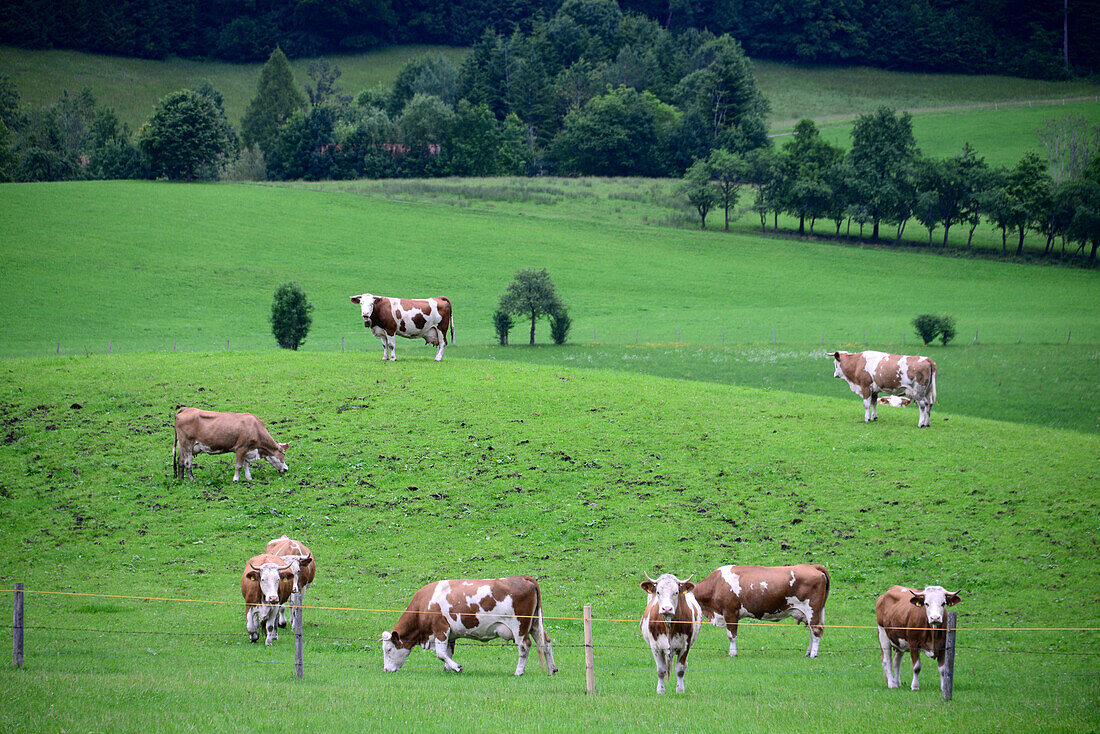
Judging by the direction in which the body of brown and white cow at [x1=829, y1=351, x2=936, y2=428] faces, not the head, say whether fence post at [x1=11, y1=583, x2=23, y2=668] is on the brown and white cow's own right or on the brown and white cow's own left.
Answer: on the brown and white cow's own left

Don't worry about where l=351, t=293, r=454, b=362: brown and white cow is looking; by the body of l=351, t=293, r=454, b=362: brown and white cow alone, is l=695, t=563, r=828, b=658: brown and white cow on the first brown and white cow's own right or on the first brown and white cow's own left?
on the first brown and white cow's own left

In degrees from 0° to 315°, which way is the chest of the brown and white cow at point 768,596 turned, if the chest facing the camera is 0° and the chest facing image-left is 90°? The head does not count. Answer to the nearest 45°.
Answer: approximately 90°

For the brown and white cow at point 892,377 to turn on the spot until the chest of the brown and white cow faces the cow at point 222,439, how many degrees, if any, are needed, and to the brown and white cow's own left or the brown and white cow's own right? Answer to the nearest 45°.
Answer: approximately 45° to the brown and white cow's own left

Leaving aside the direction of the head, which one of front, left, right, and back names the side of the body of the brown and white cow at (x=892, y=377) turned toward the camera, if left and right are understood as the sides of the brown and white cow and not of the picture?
left

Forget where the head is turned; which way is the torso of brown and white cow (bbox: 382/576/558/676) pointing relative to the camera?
to the viewer's left

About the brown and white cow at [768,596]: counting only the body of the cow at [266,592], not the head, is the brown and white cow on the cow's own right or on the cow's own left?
on the cow's own left

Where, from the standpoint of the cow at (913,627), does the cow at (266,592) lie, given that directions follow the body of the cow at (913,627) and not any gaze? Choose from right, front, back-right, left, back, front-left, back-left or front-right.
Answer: back-right

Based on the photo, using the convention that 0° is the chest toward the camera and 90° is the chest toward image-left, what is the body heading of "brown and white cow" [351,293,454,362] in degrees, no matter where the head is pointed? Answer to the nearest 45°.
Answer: approximately 90°
